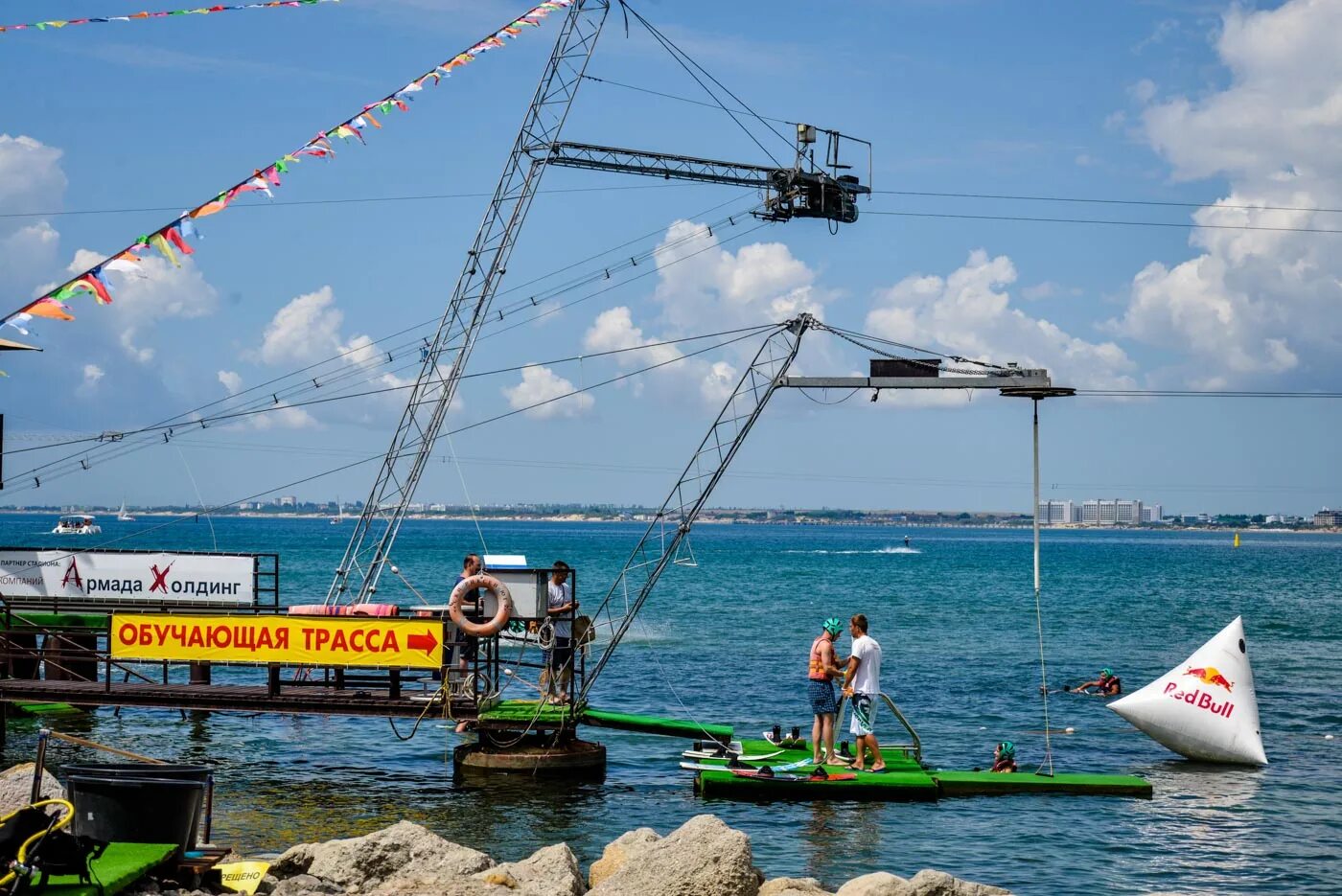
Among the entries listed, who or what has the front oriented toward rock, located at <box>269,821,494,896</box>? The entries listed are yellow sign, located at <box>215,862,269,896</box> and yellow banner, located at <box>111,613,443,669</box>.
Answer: yellow banner, located at <box>111,613,443,669</box>

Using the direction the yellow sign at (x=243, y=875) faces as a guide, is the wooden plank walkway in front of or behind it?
behind

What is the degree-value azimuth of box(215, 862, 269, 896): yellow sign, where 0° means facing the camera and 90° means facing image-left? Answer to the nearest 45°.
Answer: approximately 0°

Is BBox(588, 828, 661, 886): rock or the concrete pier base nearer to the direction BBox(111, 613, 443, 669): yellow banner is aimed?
the rock

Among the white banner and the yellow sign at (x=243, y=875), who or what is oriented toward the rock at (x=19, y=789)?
the white banner

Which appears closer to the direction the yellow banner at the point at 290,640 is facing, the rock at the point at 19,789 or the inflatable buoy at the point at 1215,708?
the rock

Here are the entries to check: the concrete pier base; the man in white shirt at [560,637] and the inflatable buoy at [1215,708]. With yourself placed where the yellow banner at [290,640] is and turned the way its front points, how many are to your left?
3

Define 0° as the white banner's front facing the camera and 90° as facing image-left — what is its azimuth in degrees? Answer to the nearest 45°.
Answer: approximately 0°

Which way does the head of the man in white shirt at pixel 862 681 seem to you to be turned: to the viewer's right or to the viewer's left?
to the viewer's left
